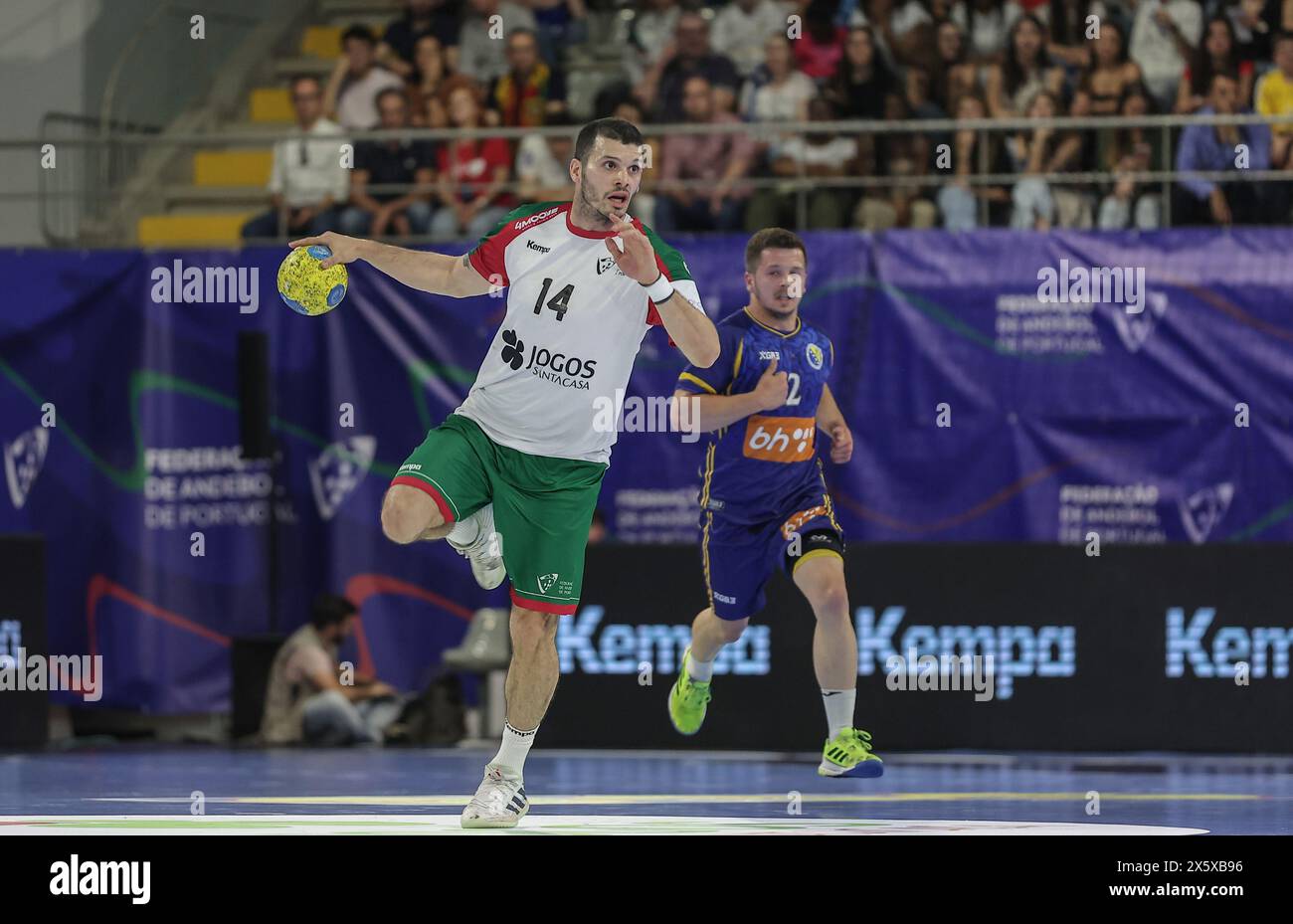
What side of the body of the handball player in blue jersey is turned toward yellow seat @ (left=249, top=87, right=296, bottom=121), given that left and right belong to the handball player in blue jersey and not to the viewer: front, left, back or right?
back

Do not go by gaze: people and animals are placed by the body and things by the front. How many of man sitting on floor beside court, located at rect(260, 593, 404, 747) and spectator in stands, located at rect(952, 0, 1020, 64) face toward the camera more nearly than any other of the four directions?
1

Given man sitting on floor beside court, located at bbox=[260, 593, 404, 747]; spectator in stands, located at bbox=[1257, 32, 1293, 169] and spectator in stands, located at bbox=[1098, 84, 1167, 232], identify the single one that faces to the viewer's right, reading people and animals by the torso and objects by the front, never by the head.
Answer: man sitting on floor beside court, located at bbox=[260, 593, 404, 747]

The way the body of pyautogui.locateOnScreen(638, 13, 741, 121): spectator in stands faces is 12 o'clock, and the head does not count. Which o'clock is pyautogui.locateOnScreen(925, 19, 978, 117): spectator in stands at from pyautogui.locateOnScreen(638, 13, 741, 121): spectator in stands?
pyautogui.locateOnScreen(925, 19, 978, 117): spectator in stands is roughly at 9 o'clock from pyautogui.locateOnScreen(638, 13, 741, 121): spectator in stands.

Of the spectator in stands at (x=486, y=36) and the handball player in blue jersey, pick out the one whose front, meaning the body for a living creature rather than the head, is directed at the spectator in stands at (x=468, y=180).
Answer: the spectator in stands at (x=486, y=36)

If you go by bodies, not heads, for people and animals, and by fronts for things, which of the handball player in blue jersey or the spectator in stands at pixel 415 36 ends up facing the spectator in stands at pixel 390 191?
the spectator in stands at pixel 415 36

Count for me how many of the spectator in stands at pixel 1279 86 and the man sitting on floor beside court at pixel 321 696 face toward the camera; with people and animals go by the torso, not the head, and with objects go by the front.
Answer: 1

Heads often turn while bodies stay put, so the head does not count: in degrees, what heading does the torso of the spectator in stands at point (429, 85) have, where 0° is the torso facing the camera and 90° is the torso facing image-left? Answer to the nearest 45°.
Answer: approximately 0°

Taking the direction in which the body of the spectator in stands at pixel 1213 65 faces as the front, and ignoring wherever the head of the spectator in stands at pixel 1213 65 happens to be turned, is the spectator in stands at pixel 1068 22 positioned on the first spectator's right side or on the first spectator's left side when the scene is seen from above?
on the first spectator's right side
